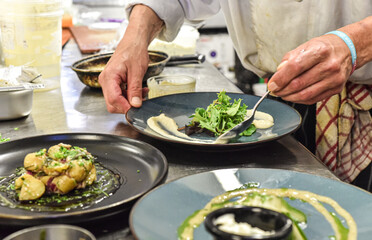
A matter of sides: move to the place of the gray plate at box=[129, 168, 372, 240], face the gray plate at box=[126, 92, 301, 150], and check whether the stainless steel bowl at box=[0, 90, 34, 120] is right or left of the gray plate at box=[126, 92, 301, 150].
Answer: left

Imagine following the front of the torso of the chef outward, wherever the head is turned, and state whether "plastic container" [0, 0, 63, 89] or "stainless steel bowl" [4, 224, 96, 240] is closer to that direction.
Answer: the stainless steel bowl

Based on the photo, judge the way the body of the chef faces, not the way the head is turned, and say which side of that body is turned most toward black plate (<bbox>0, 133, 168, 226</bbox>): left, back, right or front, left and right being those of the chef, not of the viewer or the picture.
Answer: front

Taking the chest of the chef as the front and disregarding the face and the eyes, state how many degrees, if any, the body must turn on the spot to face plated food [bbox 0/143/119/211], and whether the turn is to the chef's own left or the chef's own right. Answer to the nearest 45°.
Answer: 0° — they already face it

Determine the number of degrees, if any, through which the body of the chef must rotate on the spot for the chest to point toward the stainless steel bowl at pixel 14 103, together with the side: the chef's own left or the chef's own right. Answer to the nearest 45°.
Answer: approximately 45° to the chef's own right

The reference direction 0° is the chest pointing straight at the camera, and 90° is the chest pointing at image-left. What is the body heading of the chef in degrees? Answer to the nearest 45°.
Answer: approximately 45°

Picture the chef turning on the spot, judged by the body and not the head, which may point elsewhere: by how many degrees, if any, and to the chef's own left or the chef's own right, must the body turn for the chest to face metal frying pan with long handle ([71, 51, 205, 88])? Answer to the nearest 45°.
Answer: approximately 45° to the chef's own right
